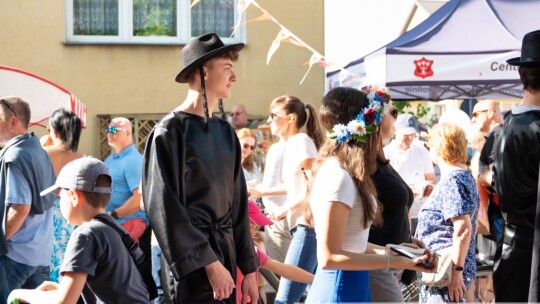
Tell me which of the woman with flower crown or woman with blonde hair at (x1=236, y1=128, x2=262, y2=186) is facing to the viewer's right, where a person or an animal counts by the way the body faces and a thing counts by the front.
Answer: the woman with flower crown

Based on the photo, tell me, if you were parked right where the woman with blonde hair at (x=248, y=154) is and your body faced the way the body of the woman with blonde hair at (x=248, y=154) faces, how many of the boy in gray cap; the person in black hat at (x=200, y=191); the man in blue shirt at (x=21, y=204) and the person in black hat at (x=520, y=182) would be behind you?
0

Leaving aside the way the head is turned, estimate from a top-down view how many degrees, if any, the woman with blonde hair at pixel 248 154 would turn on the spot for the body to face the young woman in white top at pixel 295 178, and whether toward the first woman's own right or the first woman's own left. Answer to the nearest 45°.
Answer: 0° — they already face them

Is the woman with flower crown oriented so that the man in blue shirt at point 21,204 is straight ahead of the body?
no

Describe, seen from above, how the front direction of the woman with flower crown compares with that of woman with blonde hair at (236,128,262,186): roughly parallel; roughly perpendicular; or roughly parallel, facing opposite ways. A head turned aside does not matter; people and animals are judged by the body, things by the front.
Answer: roughly perpendicular

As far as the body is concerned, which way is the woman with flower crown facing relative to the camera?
to the viewer's right

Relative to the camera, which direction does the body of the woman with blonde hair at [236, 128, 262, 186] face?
toward the camera

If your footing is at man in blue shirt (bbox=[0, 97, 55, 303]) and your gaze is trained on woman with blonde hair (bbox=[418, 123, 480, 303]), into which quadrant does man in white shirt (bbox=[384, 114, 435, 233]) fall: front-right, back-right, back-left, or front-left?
front-left

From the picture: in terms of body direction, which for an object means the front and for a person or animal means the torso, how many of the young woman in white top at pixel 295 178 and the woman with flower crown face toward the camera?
0

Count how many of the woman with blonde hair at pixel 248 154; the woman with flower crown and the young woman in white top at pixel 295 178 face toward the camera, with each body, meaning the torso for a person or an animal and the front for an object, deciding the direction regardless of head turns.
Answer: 1

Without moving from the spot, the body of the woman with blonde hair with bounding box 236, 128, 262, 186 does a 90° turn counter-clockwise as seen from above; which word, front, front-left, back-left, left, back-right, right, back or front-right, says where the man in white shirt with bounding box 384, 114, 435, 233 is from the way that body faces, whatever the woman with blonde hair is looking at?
front

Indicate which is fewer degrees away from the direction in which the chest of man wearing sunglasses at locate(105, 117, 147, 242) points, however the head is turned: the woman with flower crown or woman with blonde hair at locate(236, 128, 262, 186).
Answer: the woman with flower crown

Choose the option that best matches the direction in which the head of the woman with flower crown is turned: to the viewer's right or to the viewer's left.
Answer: to the viewer's right
